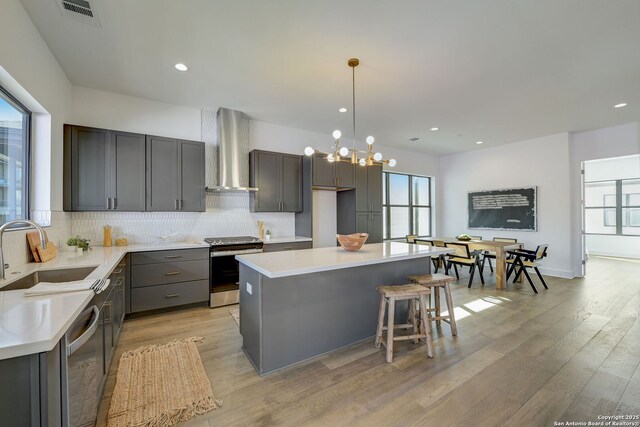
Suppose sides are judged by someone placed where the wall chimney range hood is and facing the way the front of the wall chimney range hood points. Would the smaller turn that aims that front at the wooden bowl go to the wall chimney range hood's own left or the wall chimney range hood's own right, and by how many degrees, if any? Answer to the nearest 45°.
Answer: approximately 45° to the wall chimney range hood's own left

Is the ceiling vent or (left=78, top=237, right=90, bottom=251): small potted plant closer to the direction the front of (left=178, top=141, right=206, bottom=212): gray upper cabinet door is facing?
the ceiling vent

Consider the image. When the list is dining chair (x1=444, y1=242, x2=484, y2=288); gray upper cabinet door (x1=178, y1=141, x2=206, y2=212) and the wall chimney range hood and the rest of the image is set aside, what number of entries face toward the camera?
2

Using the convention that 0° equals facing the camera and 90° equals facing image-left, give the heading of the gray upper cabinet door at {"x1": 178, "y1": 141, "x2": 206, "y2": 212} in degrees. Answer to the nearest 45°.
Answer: approximately 0°

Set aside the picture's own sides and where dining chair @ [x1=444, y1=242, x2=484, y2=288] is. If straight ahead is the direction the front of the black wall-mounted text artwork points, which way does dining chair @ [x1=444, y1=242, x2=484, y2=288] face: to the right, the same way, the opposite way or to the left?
the opposite way

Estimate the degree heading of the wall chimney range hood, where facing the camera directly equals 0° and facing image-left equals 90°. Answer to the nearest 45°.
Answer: approximately 0°

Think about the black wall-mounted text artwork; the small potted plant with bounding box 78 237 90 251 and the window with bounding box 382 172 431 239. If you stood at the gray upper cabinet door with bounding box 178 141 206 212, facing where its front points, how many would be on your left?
2
